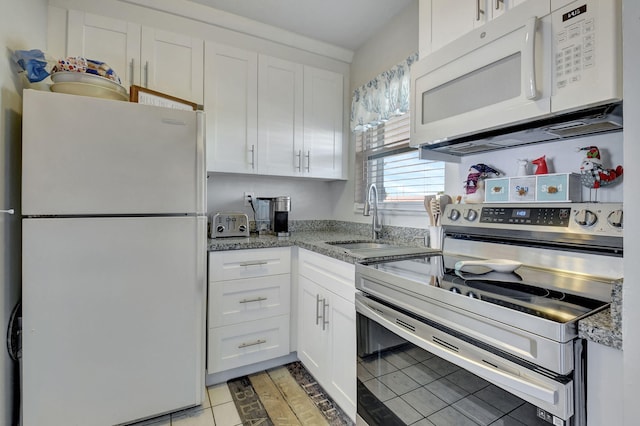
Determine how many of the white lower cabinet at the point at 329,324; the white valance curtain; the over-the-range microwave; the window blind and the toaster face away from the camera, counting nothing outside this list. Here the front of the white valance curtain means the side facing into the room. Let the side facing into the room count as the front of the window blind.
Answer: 0

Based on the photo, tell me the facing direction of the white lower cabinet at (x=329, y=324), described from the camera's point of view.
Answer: facing the viewer and to the left of the viewer

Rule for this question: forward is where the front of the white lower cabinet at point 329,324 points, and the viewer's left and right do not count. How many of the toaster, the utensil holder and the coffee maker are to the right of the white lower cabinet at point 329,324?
2

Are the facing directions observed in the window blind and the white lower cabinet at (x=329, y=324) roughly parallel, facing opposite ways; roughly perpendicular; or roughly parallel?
roughly parallel

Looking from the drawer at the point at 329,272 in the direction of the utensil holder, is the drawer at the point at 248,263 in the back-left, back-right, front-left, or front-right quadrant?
back-left

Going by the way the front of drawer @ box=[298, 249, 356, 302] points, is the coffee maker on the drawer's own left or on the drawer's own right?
on the drawer's own right

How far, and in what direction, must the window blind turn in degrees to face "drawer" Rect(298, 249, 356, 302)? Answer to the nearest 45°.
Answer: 0° — it already faces it

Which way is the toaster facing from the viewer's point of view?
toward the camera

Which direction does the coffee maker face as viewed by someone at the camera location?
facing the viewer and to the right of the viewer

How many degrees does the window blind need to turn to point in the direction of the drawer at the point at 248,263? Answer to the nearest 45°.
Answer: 0° — it already faces it
